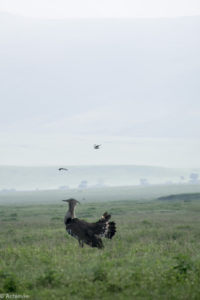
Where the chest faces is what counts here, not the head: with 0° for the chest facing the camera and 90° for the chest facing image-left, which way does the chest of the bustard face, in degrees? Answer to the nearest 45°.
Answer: approximately 90°
